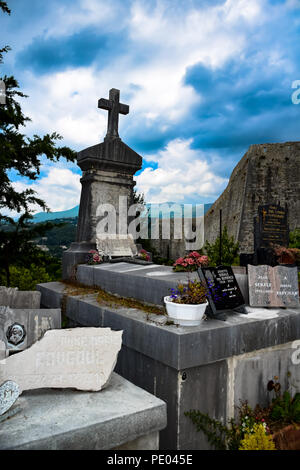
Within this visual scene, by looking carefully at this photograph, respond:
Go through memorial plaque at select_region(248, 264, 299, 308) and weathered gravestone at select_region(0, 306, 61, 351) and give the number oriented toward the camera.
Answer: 2

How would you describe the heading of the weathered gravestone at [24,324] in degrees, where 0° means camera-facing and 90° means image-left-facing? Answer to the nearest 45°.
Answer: approximately 0°

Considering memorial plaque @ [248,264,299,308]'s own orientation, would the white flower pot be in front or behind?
in front

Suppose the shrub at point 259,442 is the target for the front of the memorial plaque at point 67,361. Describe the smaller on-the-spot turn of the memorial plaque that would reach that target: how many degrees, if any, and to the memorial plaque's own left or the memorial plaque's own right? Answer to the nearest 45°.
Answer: approximately 90° to the memorial plaque's own left

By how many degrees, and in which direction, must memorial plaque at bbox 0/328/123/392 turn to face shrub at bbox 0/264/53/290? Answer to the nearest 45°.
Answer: approximately 180°

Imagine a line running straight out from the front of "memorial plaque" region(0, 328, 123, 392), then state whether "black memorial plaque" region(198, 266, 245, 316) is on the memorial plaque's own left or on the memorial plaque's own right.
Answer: on the memorial plaque's own left

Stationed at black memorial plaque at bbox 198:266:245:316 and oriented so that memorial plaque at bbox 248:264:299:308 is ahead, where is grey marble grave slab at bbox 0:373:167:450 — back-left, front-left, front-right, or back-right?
back-right

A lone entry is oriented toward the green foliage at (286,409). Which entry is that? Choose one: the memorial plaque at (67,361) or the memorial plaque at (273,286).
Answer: the memorial plaque at (273,286)
